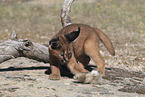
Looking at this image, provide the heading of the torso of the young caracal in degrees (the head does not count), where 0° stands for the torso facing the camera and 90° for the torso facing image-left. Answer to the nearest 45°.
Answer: approximately 45°

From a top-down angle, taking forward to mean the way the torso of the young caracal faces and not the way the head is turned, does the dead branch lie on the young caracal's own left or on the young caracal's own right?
on the young caracal's own right
